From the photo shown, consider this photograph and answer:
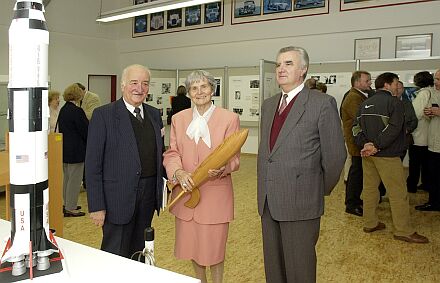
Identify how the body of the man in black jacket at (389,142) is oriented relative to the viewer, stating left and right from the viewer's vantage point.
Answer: facing away from the viewer and to the right of the viewer

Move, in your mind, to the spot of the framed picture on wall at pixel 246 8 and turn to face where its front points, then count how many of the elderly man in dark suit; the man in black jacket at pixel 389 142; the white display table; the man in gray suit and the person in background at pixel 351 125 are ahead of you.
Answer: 5

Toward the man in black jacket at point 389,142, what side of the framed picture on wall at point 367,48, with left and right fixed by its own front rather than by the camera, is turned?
front

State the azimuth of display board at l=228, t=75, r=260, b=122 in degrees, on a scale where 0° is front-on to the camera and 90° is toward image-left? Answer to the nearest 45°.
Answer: approximately 0°

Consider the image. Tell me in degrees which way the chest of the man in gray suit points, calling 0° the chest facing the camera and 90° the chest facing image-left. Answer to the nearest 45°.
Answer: approximately 45°

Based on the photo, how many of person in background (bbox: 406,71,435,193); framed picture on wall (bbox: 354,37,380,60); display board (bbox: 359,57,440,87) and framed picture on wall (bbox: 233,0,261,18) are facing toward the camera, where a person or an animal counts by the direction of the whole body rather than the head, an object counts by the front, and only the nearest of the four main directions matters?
3

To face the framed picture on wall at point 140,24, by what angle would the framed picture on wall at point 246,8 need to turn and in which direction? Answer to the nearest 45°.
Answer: approximately 135° to its right

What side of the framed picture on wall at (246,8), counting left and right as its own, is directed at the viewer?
front

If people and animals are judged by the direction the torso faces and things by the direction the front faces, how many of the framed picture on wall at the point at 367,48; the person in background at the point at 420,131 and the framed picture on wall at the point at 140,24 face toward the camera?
2

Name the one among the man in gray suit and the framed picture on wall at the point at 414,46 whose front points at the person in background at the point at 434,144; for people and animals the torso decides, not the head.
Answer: the framed picture on wall

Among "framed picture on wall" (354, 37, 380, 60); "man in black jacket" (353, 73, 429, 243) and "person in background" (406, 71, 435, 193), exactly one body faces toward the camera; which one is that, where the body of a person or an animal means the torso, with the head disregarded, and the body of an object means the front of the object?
the framed picture on wall

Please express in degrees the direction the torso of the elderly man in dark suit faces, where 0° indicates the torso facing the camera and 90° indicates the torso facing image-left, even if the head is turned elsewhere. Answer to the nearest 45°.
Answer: approximately 315°

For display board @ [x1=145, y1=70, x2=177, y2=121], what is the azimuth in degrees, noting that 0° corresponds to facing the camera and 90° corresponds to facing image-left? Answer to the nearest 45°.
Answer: approximately 0°

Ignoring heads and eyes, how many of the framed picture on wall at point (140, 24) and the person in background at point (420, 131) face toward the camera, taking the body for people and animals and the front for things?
1

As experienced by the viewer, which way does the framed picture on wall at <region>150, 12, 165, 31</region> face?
facing the viewer

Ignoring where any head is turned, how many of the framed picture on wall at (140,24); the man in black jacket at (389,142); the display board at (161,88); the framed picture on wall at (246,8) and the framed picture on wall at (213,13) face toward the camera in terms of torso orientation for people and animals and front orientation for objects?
4

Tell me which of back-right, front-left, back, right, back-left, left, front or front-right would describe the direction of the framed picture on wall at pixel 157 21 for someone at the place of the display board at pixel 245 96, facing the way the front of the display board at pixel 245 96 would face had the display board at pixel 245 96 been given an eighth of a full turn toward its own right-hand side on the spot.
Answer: right

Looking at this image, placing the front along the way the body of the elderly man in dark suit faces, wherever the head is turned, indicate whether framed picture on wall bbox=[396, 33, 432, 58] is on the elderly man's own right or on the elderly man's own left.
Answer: on the elderly man's own left

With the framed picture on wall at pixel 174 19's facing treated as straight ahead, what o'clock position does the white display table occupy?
The white display table is roughly at 12 o'clock from the framed picture on wall.

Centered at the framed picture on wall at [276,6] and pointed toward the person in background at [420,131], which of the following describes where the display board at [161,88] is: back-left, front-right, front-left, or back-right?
back-right
